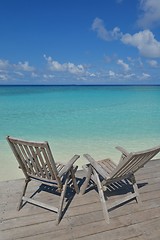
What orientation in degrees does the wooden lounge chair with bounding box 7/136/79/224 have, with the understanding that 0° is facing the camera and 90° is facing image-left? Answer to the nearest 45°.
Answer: approximately 225°

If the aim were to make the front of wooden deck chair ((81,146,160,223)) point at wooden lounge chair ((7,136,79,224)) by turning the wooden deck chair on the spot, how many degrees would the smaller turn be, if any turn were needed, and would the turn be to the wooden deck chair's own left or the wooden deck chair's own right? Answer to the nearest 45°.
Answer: approximately 90° to the wooden deck chair's own left

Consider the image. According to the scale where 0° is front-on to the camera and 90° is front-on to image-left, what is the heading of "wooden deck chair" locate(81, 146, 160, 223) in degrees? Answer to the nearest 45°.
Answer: approximately 135°

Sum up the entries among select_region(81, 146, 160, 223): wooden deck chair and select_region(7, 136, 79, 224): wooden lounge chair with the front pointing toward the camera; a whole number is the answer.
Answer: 0

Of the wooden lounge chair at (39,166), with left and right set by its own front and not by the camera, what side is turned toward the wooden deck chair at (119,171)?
right
